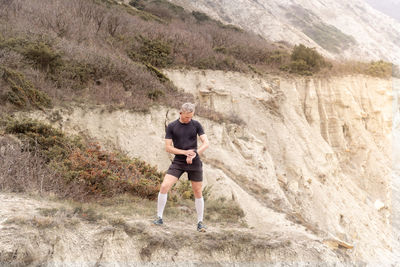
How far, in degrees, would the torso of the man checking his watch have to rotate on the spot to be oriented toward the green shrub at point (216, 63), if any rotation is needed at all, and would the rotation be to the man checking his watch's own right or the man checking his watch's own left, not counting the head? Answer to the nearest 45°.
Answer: approximately 180°

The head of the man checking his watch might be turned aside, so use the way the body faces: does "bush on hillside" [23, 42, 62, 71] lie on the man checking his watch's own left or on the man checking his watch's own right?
on the man checking his watch's own right

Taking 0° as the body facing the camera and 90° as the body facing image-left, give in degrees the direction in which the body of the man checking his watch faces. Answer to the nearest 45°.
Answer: approximately 0°

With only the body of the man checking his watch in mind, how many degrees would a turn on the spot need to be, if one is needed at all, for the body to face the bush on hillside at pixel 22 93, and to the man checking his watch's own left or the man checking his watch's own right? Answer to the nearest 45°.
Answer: approximately 135° to the man checking his watch's own right

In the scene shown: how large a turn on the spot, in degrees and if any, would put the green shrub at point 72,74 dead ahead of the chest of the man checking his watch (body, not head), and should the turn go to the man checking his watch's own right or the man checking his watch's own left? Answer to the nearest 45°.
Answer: approximately 135° to the man checking his watch's own right

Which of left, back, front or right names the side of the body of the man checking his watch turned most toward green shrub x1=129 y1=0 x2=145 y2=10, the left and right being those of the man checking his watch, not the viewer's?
back

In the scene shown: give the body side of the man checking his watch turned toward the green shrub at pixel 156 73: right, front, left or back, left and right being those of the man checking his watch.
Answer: back
